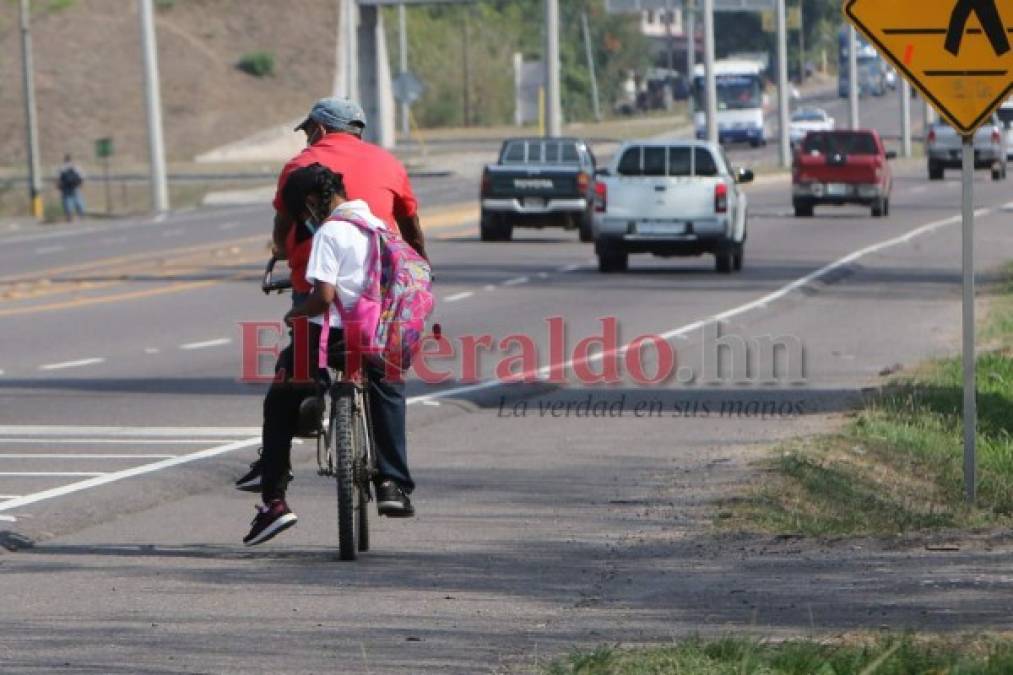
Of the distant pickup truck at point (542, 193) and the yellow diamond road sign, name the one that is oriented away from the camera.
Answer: the distant pickup truck

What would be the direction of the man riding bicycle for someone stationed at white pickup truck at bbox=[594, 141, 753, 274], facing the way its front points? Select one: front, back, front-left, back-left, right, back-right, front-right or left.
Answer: back

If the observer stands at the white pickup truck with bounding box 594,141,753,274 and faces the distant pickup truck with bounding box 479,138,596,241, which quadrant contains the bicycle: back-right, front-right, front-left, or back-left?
back-left

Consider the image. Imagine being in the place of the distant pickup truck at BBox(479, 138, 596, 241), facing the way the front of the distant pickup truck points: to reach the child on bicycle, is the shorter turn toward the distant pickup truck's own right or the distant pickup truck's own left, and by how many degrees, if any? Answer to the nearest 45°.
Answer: approximately 180°

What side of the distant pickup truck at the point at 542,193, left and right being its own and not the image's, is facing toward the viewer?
back

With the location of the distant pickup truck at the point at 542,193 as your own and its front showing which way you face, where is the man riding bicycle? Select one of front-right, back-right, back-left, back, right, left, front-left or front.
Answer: back

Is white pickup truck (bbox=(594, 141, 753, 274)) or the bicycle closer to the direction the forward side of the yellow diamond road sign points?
the bicycle

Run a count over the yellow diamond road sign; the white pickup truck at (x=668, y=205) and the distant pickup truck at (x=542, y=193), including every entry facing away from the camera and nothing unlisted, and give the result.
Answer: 2

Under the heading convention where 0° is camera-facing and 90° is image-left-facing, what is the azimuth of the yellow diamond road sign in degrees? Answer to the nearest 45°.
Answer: approximately 0°

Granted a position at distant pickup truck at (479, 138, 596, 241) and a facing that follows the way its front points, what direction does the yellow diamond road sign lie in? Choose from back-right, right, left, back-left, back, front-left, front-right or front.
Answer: back

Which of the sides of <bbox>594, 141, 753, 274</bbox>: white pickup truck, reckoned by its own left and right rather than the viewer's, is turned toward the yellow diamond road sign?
back

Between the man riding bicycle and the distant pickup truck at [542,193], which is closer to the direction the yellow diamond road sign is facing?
the man riding bicycle

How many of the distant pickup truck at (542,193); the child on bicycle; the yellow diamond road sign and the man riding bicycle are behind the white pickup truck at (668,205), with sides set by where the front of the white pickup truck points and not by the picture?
3

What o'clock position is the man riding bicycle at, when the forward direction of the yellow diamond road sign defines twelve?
The man riding bicycle is roughly at 2 o'clock from the yellow diamond road sign.

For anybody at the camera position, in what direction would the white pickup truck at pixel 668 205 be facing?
facing away from the viewer

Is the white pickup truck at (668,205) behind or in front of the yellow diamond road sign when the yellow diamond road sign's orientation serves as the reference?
behind

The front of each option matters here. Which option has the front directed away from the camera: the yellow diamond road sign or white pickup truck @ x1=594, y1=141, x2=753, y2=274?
the white pickup truck
